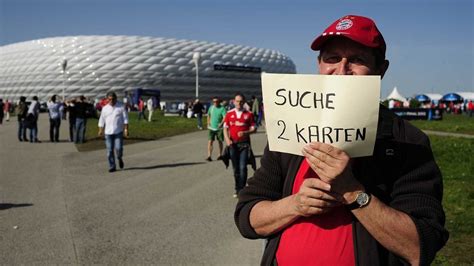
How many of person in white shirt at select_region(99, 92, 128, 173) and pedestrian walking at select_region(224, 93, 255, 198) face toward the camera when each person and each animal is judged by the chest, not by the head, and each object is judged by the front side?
2

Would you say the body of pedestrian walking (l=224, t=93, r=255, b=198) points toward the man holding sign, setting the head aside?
yes

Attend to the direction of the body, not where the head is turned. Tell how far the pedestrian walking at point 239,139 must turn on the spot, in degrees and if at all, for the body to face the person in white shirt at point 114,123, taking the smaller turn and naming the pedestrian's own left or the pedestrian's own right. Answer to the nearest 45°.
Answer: approximately 135° to the pedestrian's own right

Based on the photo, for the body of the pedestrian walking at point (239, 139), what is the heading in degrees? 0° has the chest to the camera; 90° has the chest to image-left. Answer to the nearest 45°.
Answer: approximately 0°

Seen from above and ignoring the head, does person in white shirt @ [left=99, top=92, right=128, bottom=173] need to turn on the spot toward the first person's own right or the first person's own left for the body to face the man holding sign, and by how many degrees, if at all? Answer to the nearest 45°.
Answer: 0° — they already face them

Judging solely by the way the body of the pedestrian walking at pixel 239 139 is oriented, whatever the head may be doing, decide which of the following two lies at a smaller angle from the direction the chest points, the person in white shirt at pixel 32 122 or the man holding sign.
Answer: the man holding sign

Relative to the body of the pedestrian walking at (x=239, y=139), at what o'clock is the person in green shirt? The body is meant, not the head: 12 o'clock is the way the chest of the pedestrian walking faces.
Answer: The person in green shirt is roughly at 6 o'clock from the pedestrian walking.

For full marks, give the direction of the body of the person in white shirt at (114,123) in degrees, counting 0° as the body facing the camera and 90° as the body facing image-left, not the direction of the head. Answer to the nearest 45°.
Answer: approximately 0°

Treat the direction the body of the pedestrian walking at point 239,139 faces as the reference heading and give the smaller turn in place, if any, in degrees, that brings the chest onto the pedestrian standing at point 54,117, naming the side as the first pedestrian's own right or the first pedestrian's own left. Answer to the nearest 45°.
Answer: approximately 135° to the first pedestrian's own right

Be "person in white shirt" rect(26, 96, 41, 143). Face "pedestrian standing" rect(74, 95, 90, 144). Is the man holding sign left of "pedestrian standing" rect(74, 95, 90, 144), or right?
right
